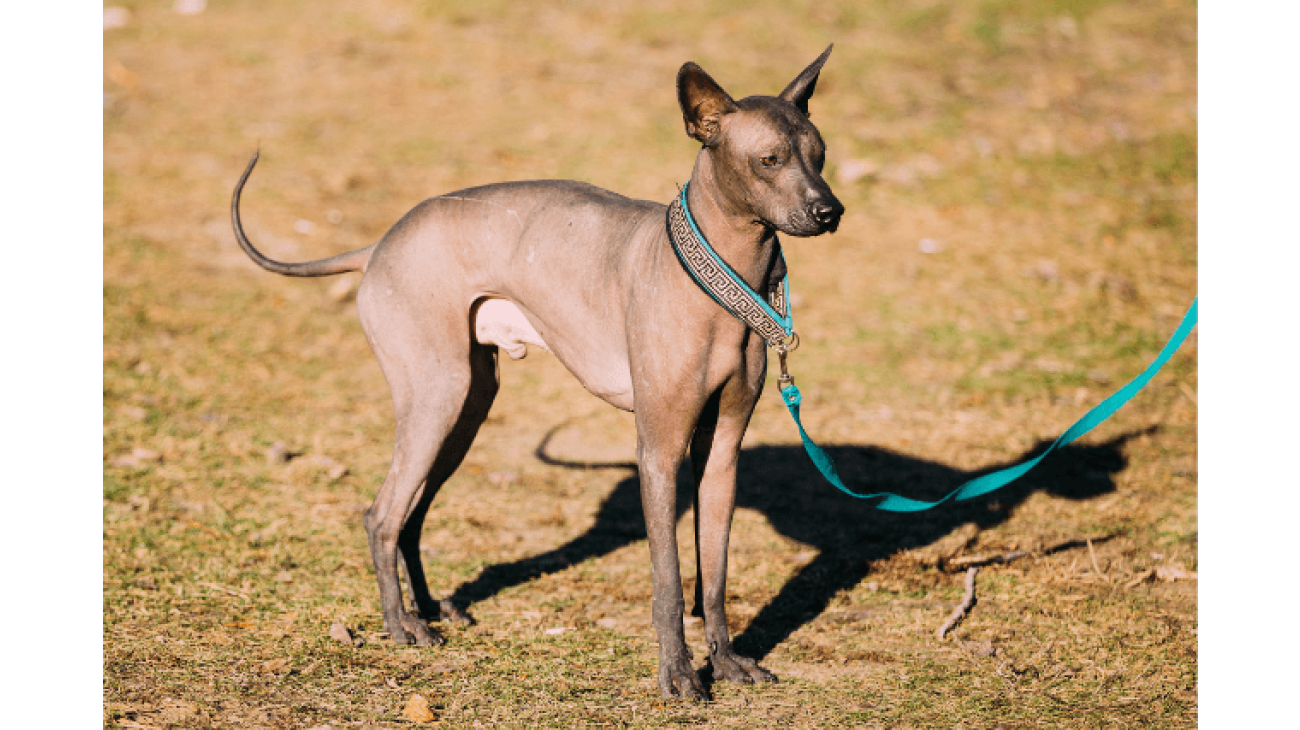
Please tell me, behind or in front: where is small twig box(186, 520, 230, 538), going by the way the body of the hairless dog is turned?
behind

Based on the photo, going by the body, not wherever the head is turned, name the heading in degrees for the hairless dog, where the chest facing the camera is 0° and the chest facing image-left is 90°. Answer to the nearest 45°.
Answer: approximately 315°
